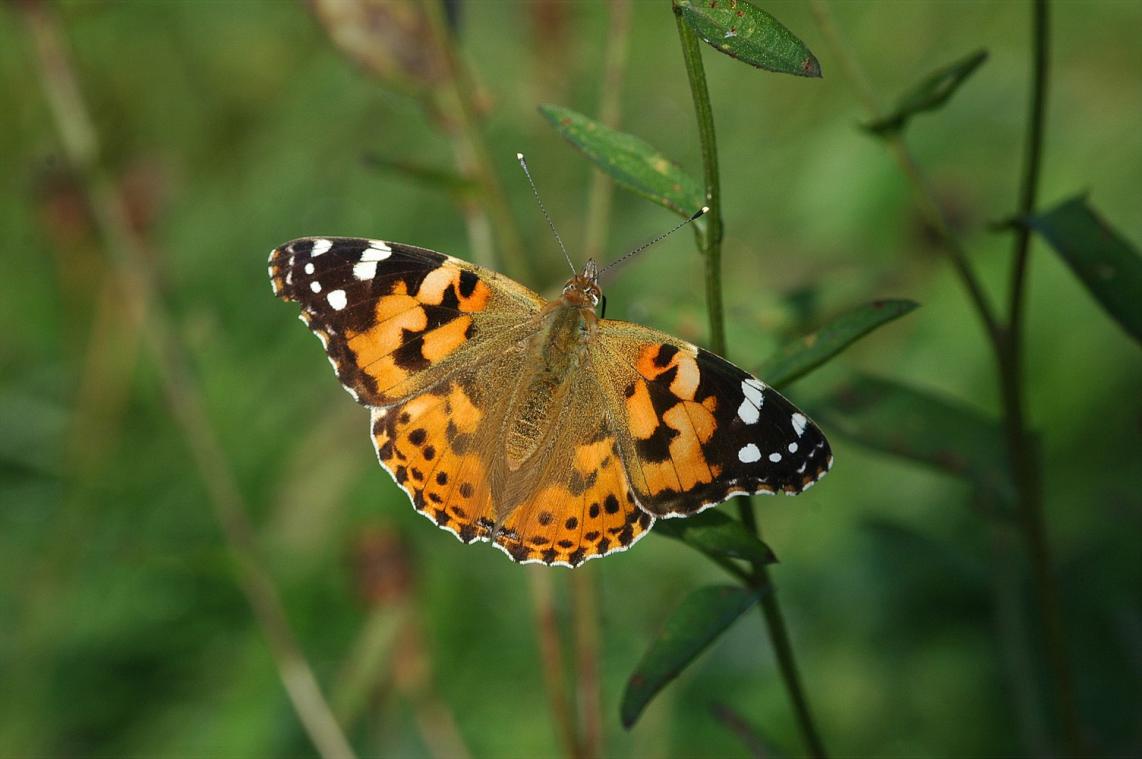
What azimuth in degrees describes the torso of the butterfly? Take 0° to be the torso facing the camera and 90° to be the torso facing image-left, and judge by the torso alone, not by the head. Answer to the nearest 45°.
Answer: approximately 180°

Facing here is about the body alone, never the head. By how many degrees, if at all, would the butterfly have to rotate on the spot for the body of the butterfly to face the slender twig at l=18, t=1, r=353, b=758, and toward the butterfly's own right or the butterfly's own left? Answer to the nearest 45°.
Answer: approximately 45° to the butterfly's own left
